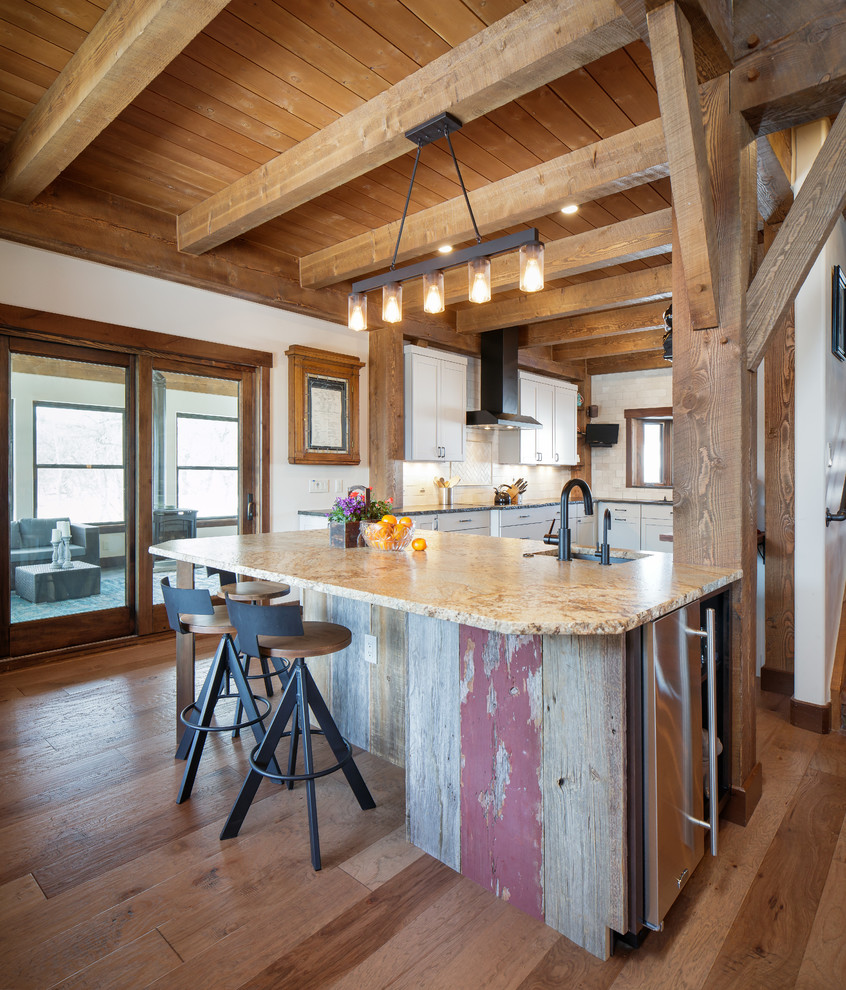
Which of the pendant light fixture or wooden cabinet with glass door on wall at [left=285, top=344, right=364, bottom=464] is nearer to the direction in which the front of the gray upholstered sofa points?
the pendant light fixture

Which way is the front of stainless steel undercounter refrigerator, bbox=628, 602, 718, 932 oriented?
to the viewer's right

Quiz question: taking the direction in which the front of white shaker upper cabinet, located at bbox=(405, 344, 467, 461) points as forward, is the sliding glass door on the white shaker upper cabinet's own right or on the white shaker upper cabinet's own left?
on the white shaker upper cabinet's own right

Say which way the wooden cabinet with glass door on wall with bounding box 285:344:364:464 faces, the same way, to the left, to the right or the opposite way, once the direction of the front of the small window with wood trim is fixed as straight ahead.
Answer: to the left

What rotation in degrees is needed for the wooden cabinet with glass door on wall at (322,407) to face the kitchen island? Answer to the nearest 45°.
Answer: approximately 45° to its right

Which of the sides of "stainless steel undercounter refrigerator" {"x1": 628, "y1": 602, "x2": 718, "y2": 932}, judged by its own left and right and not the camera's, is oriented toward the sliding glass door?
back
